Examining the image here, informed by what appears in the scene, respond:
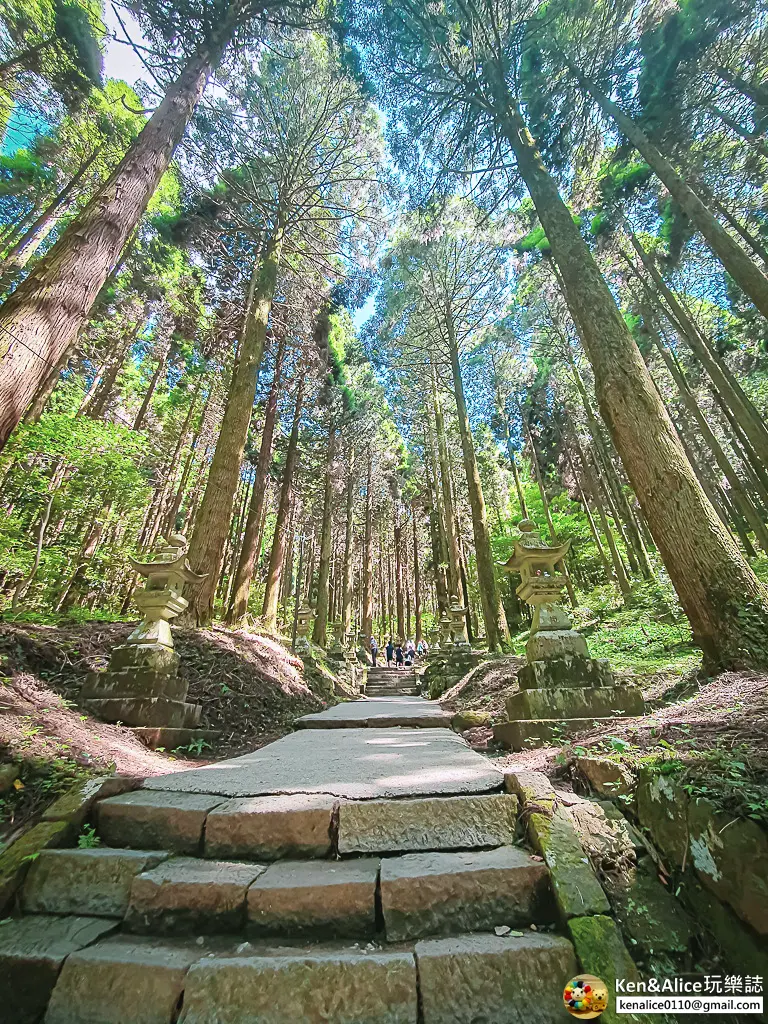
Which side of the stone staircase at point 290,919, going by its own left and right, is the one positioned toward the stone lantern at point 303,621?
back

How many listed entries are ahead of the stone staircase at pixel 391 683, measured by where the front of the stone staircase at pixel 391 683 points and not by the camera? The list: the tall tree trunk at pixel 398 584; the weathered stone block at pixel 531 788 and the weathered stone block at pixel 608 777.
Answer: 2

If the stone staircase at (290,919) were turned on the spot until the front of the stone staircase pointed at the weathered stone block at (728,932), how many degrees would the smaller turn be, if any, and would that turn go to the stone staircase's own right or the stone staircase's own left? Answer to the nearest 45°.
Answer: approximately 90° to the stone staircase's own left

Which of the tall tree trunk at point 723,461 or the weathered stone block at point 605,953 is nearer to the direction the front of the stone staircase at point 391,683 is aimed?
the weathered stone block

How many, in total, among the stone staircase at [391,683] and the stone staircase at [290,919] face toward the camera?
2

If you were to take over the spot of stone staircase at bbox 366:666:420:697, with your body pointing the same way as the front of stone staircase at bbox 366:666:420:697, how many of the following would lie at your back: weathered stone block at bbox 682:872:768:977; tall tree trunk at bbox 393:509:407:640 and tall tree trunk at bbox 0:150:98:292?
1

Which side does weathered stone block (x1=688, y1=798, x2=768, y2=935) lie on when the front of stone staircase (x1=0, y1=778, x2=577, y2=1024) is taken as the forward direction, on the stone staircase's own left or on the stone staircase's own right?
on the stone staircase's own left

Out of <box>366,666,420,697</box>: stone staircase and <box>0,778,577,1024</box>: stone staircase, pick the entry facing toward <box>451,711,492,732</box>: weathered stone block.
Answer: <box>366,666,420,697</box>: stone staircase
